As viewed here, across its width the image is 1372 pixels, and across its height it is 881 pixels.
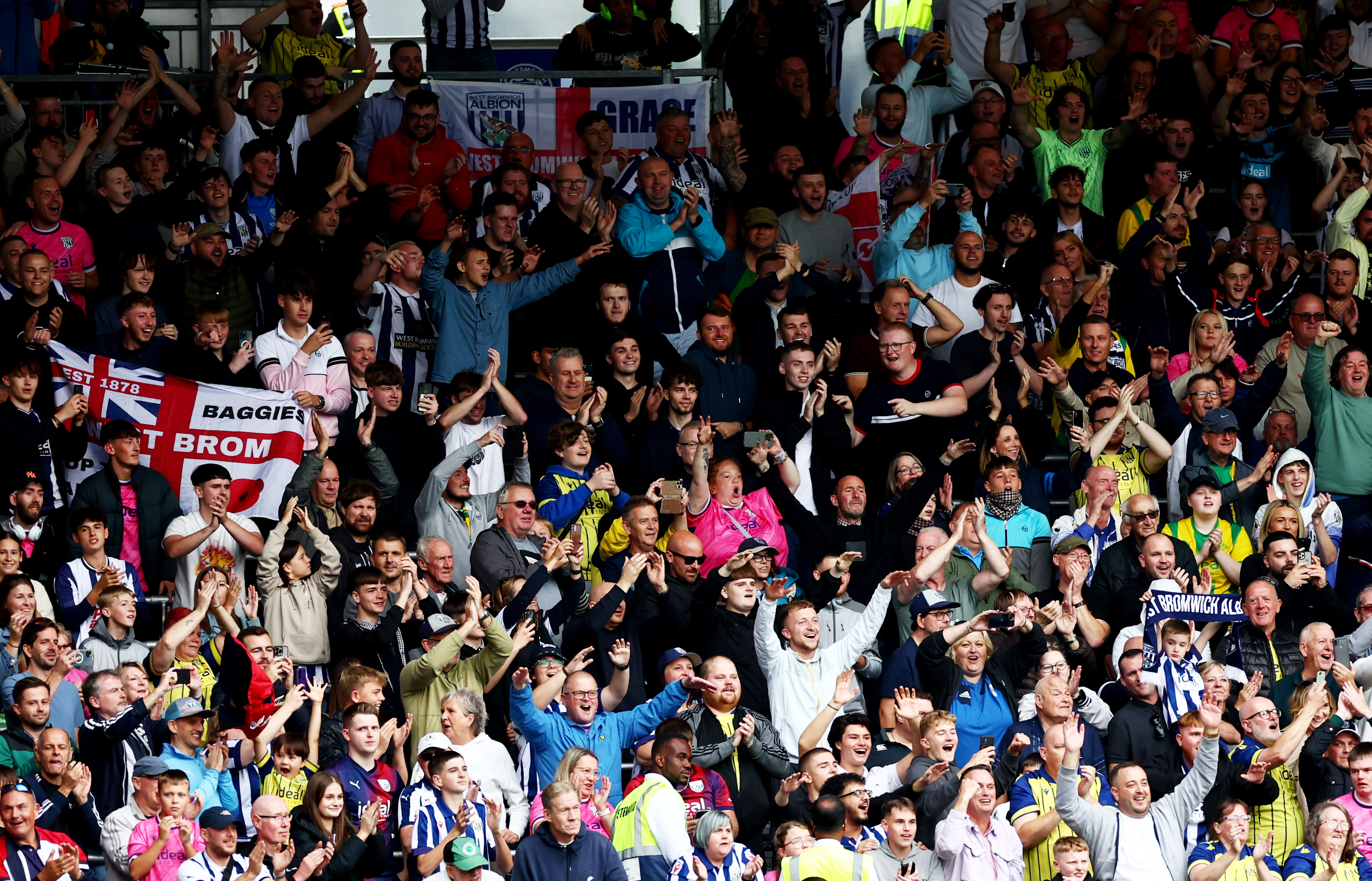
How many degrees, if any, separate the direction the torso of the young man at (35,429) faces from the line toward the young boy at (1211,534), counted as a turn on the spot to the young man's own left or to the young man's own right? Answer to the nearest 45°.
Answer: approximately 45° to the young man's own left

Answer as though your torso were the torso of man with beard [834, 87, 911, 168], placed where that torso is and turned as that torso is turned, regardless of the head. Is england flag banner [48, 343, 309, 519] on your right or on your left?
on your right

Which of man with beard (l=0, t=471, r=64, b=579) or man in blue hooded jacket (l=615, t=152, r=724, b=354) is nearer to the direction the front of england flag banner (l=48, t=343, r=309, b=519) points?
the man with beard

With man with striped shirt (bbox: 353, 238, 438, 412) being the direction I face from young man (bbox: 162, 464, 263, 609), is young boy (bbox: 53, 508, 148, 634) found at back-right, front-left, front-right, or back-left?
back-left

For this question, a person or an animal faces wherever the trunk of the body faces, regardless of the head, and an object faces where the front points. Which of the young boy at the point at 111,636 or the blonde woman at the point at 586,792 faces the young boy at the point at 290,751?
the young boy at the point at 111,636

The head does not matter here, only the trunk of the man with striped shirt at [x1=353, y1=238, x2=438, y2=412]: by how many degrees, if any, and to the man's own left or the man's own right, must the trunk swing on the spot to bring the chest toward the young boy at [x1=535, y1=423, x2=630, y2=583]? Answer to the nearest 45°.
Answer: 0° — they already face them

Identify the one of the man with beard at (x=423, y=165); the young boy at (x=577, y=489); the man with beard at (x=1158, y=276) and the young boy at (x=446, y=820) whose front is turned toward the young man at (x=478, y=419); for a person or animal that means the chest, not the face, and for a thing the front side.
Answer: the man with beard at (x=423, y=165)

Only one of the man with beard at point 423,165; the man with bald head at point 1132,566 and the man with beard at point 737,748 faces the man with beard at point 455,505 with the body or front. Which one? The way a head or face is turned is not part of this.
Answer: the man with beard at point 423,165

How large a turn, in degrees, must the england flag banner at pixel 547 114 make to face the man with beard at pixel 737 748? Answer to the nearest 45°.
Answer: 0° — it already faces them

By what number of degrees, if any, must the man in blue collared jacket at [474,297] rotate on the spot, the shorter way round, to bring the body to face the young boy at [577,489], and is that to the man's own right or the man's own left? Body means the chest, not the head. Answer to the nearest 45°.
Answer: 0° — they already face them
